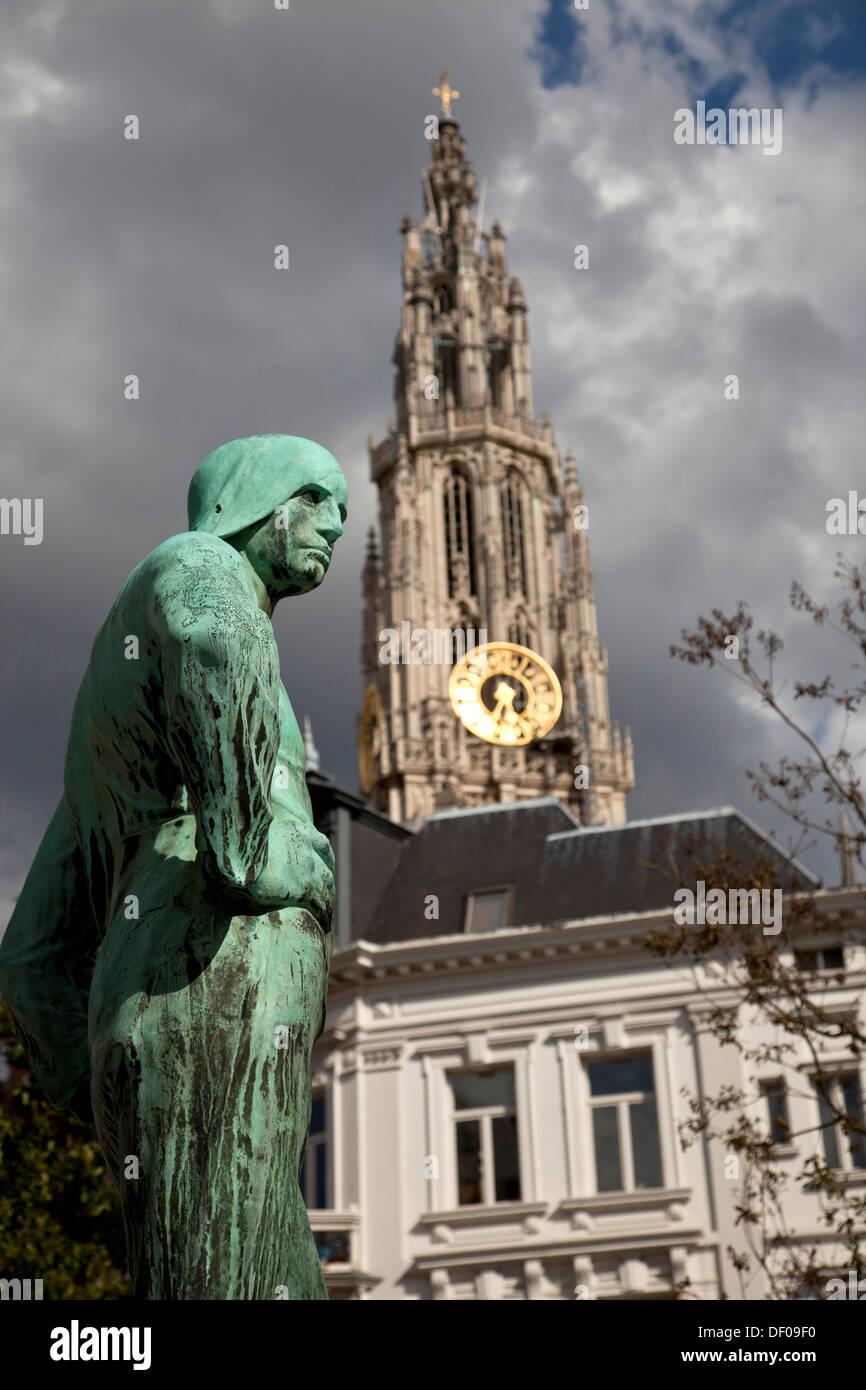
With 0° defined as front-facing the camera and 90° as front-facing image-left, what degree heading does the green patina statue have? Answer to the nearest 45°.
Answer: approximately 270°
